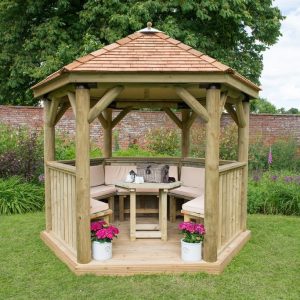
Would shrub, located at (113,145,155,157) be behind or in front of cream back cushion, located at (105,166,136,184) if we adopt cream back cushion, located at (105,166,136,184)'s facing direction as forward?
behind

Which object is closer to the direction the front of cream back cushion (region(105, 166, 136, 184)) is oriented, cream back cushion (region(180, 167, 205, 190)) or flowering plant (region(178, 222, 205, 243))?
the flowering plant

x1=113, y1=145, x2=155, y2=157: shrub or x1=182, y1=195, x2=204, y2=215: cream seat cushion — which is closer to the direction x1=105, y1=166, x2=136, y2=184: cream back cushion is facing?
the cream seat cushion

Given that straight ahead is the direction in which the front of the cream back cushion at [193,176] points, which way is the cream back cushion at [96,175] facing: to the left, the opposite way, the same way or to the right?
to the left

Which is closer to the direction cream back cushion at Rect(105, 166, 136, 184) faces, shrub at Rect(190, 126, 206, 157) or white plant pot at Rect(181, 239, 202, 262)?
the white plant pot

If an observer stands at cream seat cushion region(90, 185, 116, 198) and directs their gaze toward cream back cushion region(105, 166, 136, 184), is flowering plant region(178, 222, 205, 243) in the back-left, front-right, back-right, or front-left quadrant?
back-right

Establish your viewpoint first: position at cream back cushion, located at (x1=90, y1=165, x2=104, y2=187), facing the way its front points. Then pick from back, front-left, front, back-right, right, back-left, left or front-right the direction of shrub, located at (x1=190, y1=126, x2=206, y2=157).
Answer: left

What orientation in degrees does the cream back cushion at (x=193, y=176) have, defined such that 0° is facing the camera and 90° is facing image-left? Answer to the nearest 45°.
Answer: approximately 45°

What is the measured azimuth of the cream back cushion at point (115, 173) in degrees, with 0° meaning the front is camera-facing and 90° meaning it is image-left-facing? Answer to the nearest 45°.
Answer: approximately 0°

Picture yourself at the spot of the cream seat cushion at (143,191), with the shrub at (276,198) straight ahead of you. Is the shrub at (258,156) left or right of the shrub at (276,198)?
left

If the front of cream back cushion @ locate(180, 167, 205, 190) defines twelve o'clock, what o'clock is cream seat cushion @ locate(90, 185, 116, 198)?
The cream seat cushion is roughly at 1 o'clock from the cream back cushion.

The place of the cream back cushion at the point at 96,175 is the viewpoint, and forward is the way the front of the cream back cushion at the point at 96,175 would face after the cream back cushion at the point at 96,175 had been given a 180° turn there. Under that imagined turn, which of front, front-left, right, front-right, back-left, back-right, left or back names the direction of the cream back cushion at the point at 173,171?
back-right

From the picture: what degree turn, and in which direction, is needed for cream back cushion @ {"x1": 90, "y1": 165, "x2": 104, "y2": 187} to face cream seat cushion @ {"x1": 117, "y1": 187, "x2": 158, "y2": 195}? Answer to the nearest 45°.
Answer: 0° — it already faces it

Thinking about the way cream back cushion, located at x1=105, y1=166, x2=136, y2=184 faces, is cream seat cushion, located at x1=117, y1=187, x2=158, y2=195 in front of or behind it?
in front

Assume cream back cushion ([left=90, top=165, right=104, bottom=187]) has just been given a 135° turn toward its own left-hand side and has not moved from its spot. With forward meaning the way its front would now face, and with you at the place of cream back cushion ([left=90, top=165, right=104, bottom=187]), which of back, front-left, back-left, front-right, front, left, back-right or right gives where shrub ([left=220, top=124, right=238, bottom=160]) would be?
front-right

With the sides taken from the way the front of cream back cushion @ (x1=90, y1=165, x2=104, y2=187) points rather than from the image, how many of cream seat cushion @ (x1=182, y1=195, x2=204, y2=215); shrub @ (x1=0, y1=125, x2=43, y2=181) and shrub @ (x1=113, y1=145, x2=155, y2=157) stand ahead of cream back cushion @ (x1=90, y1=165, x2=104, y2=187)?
1

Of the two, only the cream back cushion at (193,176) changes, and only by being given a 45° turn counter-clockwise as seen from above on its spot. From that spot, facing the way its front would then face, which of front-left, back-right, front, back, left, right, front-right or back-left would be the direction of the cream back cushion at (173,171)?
back-right

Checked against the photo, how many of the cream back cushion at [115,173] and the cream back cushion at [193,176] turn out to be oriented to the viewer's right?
0

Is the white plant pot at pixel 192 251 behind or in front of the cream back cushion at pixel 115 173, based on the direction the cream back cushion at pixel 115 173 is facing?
in front

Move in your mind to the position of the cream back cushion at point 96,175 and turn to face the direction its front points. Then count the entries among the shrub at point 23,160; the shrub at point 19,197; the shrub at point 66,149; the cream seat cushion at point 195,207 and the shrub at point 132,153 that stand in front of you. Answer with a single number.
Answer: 1

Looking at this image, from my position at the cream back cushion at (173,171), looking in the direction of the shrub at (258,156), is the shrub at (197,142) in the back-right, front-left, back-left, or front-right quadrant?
front-left

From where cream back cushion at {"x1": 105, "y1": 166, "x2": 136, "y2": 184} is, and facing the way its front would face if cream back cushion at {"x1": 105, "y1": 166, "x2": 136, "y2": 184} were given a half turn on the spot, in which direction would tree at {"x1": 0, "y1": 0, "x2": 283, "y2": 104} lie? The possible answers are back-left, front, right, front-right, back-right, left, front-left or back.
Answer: front
